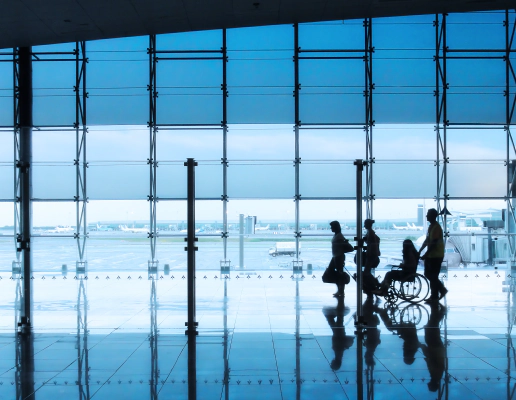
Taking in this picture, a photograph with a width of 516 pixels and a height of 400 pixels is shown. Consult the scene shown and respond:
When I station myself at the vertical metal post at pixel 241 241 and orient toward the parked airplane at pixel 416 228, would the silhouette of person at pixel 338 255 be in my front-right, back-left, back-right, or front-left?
back-right

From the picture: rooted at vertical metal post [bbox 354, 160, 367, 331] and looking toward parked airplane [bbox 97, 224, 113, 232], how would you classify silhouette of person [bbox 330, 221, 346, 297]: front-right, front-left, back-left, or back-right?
front-right

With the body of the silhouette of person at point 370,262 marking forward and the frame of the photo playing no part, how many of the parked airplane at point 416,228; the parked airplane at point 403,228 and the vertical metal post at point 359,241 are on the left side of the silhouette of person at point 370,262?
1

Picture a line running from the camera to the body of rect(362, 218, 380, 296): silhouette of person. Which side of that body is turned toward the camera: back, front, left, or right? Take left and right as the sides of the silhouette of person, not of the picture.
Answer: left

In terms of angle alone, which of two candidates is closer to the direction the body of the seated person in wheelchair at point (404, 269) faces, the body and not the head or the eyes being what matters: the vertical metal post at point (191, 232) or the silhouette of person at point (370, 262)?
the silhouette of person

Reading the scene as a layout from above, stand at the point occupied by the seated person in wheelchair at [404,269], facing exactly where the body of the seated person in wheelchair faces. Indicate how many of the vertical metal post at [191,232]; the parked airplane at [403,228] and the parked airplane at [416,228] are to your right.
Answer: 2

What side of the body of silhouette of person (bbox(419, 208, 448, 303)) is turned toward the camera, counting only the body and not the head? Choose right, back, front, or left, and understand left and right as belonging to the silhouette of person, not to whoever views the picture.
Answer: left

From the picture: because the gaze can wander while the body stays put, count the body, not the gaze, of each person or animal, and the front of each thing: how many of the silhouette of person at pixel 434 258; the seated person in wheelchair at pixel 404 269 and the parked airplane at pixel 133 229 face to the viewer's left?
2

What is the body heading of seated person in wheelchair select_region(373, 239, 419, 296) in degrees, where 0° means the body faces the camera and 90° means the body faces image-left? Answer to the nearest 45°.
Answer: approximately 90°

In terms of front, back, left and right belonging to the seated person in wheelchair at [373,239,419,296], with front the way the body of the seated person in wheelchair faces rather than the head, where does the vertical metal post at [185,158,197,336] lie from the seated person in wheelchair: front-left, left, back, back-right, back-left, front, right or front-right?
front-left
